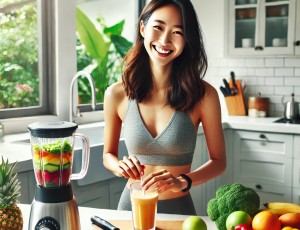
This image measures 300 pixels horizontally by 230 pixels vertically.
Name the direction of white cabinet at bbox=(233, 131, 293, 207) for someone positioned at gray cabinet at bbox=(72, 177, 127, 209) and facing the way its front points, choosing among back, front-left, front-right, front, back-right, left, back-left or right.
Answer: left

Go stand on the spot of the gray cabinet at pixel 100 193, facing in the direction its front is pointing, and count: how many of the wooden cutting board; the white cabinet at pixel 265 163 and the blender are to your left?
1

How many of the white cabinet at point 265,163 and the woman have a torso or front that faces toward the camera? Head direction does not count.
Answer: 2

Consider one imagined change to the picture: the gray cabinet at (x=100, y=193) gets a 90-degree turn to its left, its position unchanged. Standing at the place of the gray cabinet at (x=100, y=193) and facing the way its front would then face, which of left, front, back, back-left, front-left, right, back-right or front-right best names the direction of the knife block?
front

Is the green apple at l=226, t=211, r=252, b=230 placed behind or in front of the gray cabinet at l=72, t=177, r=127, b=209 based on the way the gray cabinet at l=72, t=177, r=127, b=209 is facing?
in front

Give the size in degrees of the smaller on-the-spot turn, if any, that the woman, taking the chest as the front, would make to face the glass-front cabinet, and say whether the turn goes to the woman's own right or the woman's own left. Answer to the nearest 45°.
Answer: approximately 180°

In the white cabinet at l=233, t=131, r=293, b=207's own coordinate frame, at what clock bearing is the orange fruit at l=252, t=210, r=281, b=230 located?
The orange fruit is roughly at 12 o'clock from the white cabinet.

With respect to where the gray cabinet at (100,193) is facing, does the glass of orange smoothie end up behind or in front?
in front

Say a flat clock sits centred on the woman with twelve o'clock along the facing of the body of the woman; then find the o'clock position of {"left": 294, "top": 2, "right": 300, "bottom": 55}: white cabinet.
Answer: The white cabinet is roughly at 7 o'clock from the woman.

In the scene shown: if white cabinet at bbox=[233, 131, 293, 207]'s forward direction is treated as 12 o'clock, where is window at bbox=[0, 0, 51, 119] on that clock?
The window is roughly at 2 o'clock from the white cabinet.
